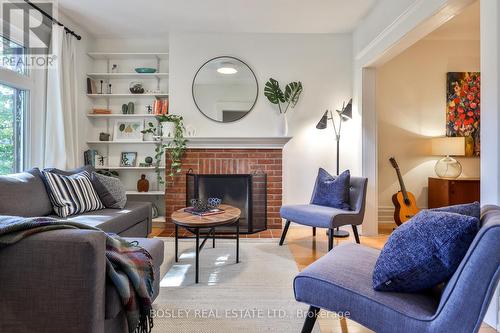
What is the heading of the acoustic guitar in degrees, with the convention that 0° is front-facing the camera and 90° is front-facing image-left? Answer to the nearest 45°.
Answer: approximately 315°

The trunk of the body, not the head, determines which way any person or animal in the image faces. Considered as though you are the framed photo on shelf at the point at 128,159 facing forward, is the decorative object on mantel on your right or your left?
on your left

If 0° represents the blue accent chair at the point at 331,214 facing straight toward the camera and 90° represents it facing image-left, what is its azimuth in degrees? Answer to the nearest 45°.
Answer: approximately 45°

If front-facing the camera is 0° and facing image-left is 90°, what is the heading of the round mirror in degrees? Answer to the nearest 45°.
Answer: approximately 0°

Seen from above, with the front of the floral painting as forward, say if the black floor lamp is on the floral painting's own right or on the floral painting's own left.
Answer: on the floral painting's own right

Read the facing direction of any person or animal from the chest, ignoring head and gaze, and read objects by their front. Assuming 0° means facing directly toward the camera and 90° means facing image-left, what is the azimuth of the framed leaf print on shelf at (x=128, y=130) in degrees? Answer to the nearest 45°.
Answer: approximately 0°

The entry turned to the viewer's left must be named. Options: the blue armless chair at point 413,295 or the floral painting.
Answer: the blue armless chair

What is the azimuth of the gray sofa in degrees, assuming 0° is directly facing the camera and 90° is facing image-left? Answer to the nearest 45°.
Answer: approximately 270°

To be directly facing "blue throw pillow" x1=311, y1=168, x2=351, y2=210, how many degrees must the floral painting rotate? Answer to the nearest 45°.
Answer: approximately 45° to its right

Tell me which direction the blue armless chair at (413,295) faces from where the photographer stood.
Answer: facing to the left of the viewer
